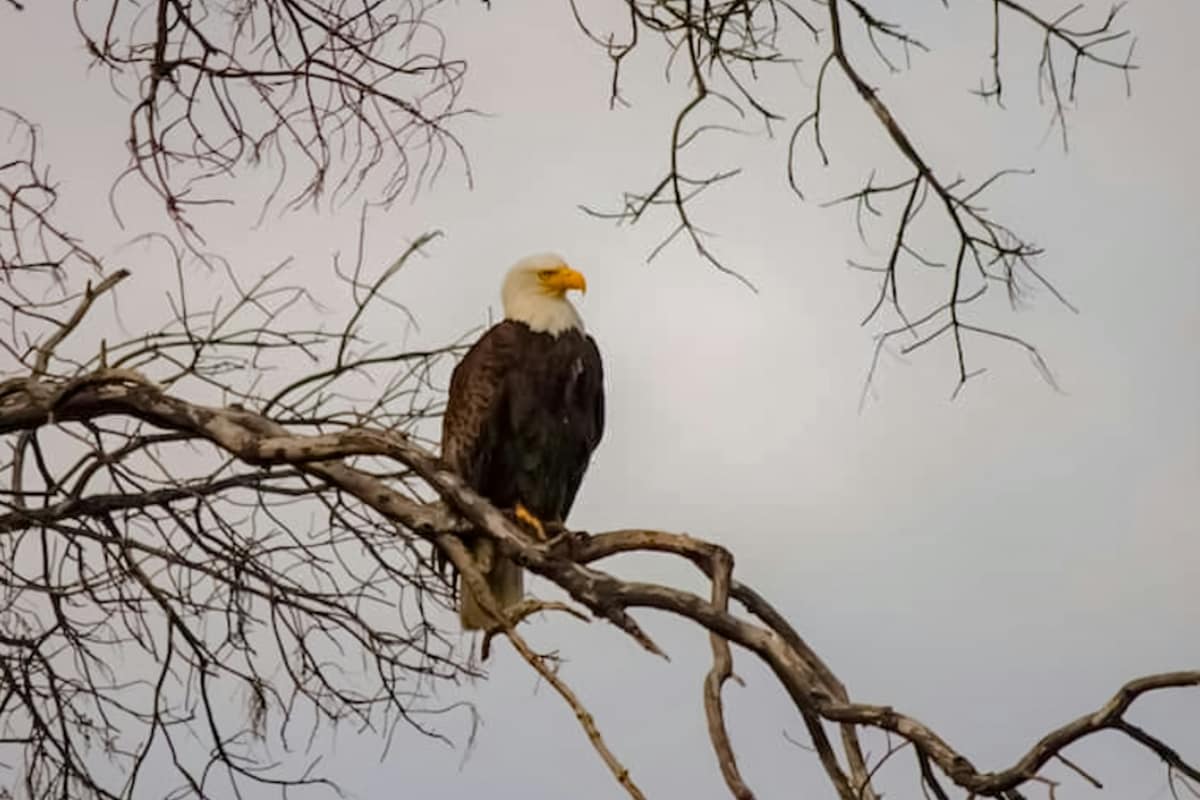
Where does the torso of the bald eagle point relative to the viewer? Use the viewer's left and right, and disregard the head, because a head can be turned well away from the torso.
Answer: facing the viewer and to the right of the viewer
